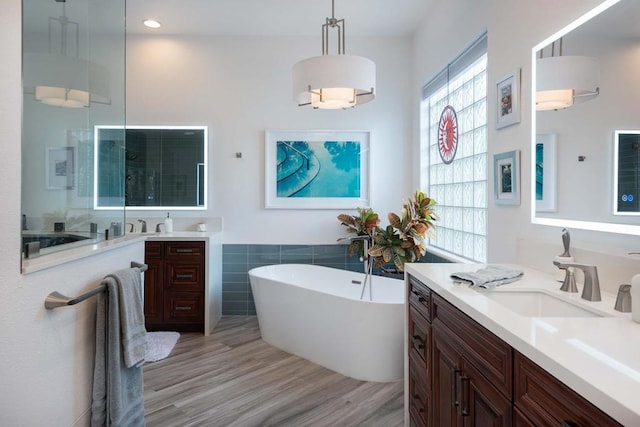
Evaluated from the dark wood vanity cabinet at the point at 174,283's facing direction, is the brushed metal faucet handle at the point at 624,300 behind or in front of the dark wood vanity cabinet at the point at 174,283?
in front

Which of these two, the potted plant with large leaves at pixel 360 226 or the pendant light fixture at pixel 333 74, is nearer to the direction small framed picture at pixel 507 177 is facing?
the pendant light fixture

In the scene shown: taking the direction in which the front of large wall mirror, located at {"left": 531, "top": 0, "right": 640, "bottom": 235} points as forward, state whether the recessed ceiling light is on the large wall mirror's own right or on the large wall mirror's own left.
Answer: on the large wall mirror's own right

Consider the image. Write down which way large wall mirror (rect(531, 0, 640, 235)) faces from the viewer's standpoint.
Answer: facing the viewer and to the left of the viewer

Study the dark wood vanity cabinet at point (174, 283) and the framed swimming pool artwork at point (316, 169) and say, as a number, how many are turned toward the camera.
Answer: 2
